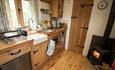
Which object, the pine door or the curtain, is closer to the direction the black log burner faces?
the curtain

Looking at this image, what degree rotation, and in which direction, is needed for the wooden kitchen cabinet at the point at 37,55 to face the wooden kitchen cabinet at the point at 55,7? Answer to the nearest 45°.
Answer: approximately 90° to its left

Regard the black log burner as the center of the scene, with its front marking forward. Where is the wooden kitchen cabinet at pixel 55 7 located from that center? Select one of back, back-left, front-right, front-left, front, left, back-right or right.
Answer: front-right

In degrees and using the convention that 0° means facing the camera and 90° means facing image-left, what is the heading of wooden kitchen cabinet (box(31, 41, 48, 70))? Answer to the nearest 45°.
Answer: approximately 315°

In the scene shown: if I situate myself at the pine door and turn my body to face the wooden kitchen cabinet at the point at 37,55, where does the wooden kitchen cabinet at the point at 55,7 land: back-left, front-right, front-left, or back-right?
front-right

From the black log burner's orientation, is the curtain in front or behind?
in front

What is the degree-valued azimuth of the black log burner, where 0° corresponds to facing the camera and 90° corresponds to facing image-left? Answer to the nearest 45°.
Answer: approximately 45°

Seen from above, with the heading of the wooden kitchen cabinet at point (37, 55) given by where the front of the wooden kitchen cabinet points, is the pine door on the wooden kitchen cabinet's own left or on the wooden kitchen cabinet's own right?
on the wooden kitchen cabinet's own left

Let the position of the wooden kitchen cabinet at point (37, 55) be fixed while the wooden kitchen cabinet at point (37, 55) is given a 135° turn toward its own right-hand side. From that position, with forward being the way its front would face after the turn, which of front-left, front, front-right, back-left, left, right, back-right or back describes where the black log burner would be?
back
